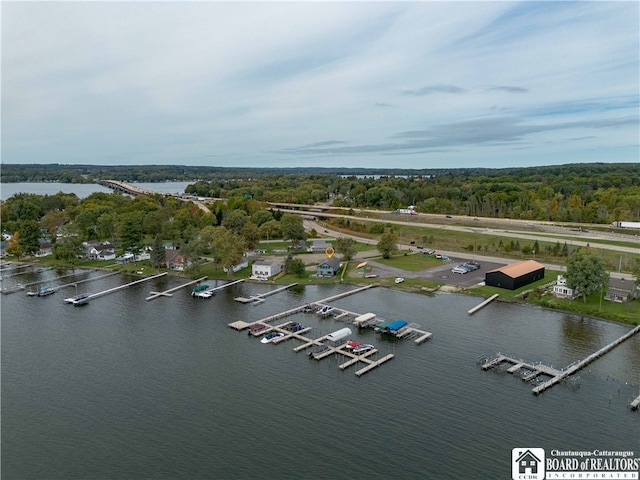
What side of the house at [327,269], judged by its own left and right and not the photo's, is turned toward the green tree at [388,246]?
back

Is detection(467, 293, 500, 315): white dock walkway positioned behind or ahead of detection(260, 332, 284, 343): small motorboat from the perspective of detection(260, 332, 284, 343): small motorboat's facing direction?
behind

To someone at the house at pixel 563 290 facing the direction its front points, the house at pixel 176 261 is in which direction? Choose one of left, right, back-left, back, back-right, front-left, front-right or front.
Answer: right

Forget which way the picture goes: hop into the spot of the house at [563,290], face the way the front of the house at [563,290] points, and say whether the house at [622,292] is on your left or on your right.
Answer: on your left

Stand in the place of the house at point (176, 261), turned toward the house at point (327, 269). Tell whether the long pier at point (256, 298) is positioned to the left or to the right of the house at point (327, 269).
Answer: right

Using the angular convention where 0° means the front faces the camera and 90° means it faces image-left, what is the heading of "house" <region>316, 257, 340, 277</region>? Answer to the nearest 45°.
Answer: approximately 45°

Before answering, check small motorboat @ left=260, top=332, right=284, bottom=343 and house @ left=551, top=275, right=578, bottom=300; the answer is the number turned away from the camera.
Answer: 0

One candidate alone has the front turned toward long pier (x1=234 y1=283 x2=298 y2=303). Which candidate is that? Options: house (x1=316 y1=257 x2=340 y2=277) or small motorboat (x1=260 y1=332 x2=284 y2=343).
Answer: the house

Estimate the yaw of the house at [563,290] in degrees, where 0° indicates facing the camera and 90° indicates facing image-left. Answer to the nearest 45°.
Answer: approximately 0°

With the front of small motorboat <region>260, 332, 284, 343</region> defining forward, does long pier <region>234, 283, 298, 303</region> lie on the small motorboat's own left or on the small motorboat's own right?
on the small motorboat's own right

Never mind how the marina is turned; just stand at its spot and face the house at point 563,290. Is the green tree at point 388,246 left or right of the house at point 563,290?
left

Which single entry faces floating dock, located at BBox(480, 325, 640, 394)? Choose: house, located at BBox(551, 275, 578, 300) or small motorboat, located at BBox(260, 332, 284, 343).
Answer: the house

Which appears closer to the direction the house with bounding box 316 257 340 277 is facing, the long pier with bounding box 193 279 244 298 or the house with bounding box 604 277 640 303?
the long pier

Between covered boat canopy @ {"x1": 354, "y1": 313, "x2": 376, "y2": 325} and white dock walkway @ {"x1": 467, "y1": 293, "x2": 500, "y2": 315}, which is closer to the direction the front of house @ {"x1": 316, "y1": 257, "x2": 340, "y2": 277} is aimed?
the covered boat canopy

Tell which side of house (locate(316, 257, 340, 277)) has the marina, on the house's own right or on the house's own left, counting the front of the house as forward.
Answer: on the house's own left
